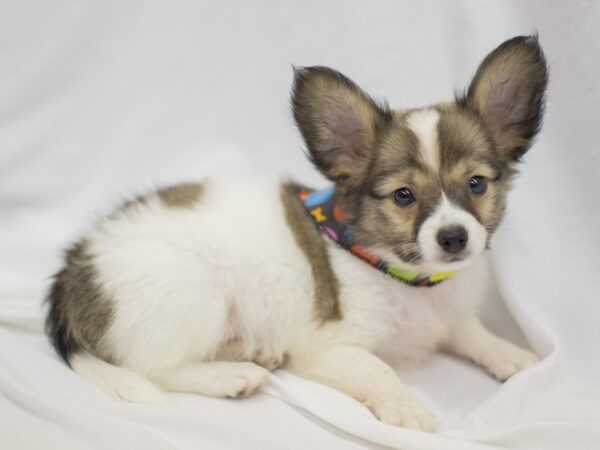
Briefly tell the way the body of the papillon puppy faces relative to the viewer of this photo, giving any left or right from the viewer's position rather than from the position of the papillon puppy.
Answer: facing the viewer and to the right of the viewer
